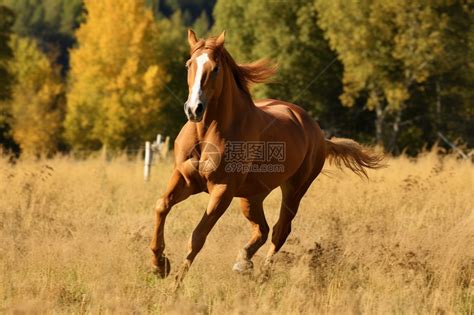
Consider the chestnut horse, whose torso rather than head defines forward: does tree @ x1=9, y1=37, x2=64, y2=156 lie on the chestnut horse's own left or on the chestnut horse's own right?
on the chestnut horse's own right

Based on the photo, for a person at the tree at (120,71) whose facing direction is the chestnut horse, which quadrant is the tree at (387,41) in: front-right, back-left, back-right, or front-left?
front-left

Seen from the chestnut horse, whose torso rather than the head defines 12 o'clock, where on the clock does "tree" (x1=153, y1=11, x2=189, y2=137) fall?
The tree is roughly at 4 o'clock from the chestnut horse.

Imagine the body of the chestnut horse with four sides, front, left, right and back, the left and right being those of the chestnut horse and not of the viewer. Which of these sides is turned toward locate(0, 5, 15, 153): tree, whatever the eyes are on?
right

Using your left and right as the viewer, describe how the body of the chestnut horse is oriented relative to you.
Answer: facing the viewer and to the left of the viewer

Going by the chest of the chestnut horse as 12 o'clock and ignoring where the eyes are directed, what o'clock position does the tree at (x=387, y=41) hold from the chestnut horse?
The tree is roughly at 5 o'clock from the chestnut horse.

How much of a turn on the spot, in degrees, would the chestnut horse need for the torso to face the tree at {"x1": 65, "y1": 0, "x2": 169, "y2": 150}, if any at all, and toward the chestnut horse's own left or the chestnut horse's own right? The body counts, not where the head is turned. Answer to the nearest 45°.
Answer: approximately 135° to the chestnut horse's own right

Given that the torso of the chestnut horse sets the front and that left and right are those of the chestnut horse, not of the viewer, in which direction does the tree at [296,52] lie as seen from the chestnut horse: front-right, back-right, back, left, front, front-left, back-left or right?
back-right
